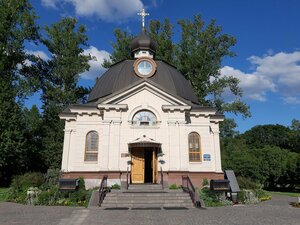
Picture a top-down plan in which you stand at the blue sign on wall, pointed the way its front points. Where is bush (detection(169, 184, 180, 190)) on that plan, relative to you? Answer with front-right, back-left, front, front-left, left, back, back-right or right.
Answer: front-right

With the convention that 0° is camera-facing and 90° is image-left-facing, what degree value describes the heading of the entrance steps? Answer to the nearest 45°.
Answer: approximately 0°

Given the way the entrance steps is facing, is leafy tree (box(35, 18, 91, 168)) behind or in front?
behind

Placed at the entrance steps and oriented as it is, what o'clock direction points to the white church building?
The white church building is roughly at 6 o'clock from the entrance steps.

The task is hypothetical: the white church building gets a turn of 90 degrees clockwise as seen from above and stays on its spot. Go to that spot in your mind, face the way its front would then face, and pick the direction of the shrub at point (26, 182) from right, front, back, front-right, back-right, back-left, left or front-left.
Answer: front

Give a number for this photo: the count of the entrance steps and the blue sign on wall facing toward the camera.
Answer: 2

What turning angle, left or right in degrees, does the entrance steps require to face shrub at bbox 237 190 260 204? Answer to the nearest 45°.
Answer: approximately 90° to its left

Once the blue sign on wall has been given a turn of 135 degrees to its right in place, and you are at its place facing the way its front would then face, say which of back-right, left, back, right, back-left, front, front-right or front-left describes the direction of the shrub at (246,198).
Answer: back

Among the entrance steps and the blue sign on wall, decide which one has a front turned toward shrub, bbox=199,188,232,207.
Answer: the blue sign on wall

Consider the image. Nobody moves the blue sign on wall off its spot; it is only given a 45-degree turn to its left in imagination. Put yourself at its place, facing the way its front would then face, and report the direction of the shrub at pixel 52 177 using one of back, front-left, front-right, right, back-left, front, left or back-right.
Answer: back-right
